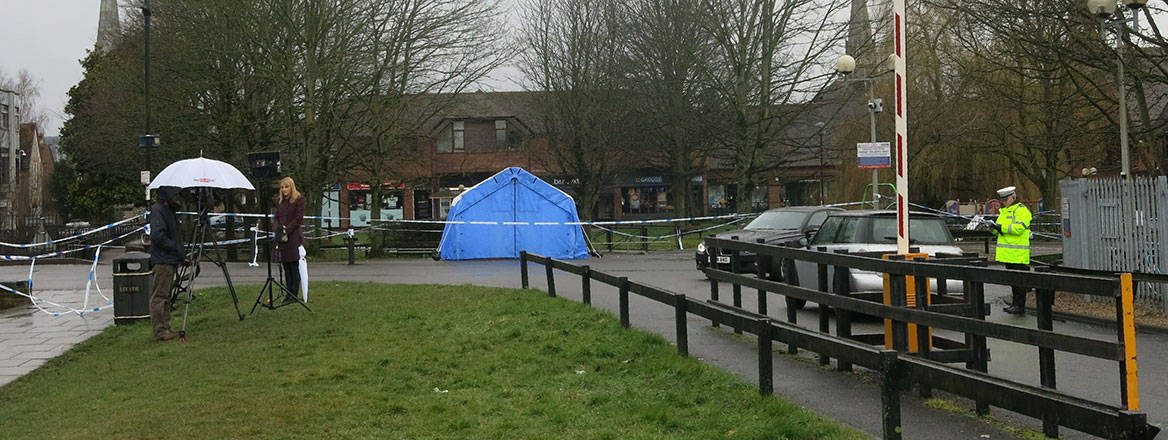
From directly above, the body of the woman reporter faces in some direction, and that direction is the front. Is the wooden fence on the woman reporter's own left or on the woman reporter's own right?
on the woman reporter's own left

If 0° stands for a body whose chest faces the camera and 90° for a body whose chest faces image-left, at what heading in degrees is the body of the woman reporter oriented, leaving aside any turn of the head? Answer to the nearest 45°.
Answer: approximately 45°

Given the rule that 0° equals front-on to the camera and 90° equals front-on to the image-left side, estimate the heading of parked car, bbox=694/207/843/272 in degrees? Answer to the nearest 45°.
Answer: approximately 45°

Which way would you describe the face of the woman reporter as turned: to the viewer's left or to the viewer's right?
to the viewer's left

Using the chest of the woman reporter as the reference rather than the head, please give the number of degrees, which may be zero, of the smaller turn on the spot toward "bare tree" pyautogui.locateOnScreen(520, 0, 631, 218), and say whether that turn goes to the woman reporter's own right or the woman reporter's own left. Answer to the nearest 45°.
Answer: approximately 180°
